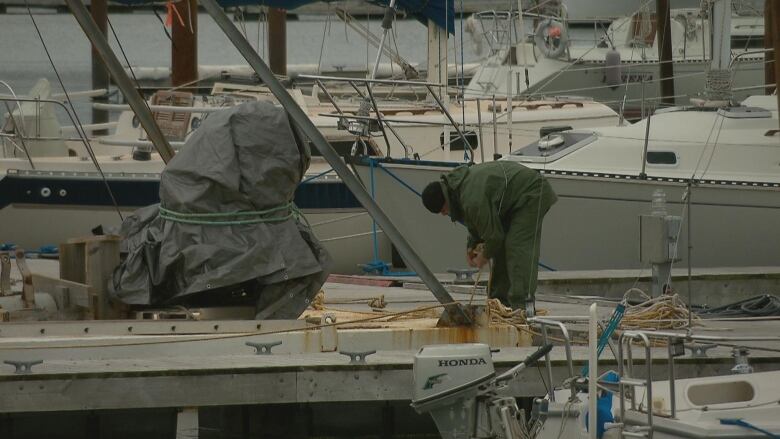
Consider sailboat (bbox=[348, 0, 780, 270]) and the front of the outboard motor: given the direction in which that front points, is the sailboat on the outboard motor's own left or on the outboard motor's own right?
on the outboard motor's own left

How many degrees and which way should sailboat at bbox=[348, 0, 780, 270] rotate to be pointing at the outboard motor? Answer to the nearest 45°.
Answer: approximately 90° to its left

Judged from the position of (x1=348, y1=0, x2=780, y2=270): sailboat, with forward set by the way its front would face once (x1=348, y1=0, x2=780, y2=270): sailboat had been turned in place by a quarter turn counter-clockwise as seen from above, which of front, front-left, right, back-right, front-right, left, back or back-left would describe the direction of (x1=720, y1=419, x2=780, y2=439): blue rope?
front

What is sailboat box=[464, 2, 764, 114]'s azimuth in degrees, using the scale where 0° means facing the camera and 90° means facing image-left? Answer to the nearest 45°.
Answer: approximately 270°

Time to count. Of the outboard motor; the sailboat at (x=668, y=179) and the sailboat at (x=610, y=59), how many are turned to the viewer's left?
1

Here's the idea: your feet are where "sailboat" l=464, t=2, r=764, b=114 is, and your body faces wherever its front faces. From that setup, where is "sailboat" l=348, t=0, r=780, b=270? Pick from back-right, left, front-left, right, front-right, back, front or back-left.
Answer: right

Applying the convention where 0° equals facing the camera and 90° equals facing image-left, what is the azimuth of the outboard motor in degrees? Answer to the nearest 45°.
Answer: approximately 270°

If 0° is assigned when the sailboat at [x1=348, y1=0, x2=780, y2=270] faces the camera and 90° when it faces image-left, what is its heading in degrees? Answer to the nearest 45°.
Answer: approximately 90°

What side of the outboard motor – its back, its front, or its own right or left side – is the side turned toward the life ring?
left

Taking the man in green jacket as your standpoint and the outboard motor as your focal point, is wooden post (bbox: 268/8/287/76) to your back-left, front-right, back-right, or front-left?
back-right
